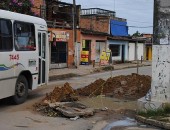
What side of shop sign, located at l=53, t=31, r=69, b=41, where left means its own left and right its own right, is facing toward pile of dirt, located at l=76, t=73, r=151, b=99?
front

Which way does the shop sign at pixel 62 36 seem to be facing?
toward the camera

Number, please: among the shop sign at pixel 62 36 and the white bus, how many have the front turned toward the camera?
1

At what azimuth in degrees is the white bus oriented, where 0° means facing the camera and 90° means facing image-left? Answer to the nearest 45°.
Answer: approximately 225°

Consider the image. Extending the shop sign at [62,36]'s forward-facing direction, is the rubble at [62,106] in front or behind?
in front

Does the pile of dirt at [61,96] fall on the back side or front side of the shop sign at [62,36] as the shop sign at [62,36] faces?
on the front side

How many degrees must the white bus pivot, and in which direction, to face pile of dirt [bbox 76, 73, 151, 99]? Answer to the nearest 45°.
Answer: approximately 45° to its right

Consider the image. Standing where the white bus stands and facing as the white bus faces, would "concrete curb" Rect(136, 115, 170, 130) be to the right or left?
on its right

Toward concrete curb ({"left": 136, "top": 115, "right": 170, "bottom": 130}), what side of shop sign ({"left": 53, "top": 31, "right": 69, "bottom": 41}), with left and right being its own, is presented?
front

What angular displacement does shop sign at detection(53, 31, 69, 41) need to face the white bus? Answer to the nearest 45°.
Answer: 0° — it already faces it

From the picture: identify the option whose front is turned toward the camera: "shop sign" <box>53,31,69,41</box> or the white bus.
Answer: the shop sign
